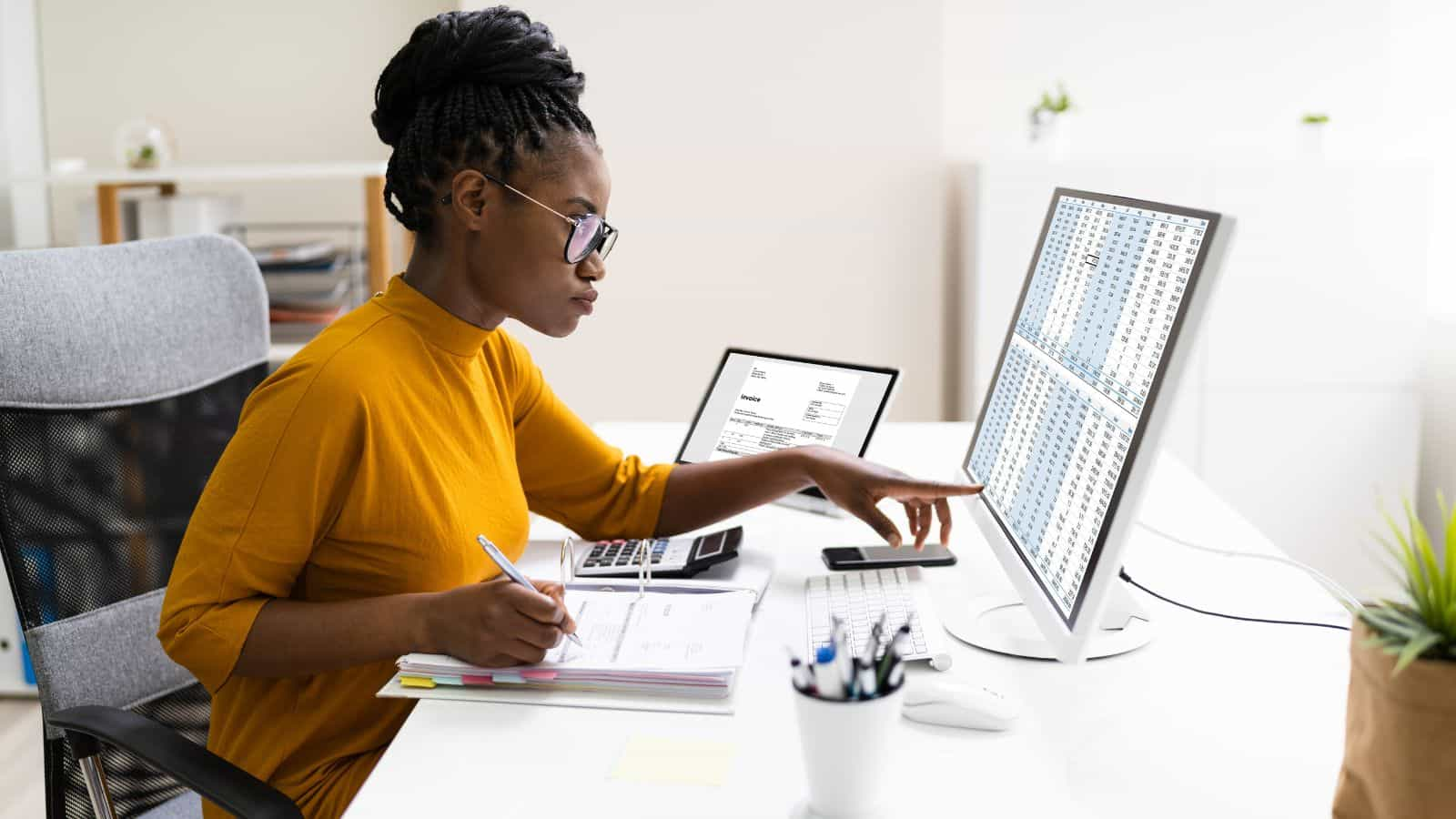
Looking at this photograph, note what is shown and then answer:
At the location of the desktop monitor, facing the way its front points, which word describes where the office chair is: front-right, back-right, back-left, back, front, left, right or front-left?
front-right

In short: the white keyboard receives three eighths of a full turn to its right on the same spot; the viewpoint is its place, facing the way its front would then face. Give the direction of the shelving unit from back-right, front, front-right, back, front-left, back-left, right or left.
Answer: left

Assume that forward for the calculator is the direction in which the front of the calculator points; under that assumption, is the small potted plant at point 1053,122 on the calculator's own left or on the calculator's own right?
on the calculator's own right

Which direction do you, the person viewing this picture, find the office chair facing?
facing the viewer and to the right of the viewer

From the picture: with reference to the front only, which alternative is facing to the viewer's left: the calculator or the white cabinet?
the calculator

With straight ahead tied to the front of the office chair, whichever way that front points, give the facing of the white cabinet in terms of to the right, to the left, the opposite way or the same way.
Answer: to the right

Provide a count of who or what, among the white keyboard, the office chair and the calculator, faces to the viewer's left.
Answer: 2

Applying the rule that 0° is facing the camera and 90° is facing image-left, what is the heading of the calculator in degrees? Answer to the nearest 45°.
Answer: approximately 90°

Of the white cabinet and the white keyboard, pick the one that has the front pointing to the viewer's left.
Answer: the white keyboard

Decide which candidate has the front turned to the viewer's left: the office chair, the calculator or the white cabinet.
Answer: the calculator

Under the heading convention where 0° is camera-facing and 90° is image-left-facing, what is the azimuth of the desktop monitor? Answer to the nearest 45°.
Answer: approximately 45°

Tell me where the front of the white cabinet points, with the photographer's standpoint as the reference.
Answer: facing the viewer

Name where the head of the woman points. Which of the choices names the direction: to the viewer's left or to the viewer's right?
to the viewer's right

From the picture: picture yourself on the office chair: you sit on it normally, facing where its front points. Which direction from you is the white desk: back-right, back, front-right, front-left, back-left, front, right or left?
front

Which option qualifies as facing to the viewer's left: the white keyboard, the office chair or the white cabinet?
the white keyboard

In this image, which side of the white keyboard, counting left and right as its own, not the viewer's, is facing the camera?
left

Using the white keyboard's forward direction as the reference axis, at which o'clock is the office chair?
The office chair is roughly at 12 o'clock from the white keyboard.
